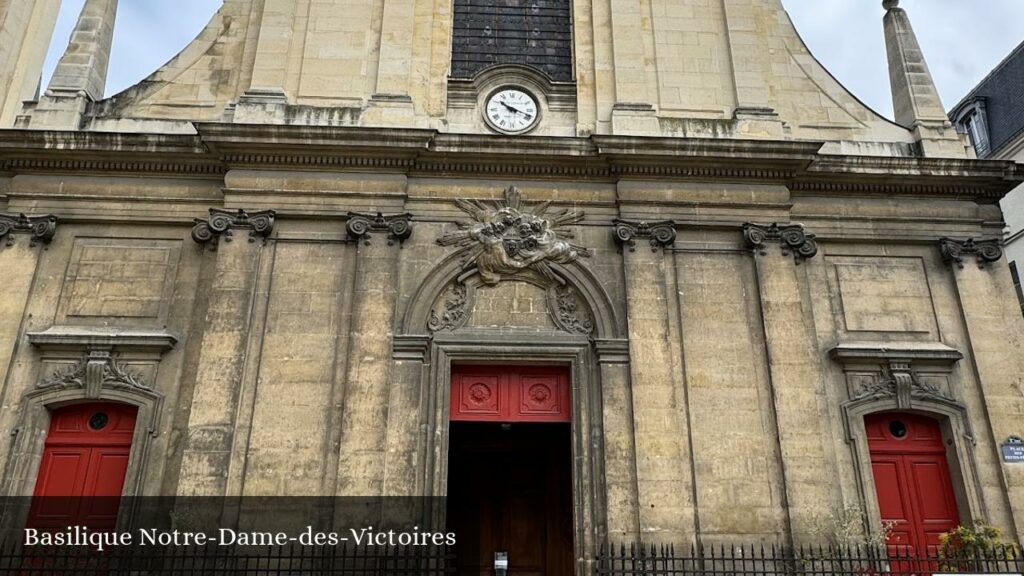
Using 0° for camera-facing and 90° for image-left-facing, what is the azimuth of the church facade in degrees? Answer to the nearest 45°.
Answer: approximately 0°

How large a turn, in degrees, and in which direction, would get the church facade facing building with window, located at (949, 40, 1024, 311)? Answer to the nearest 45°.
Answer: approximately 135° to its left
